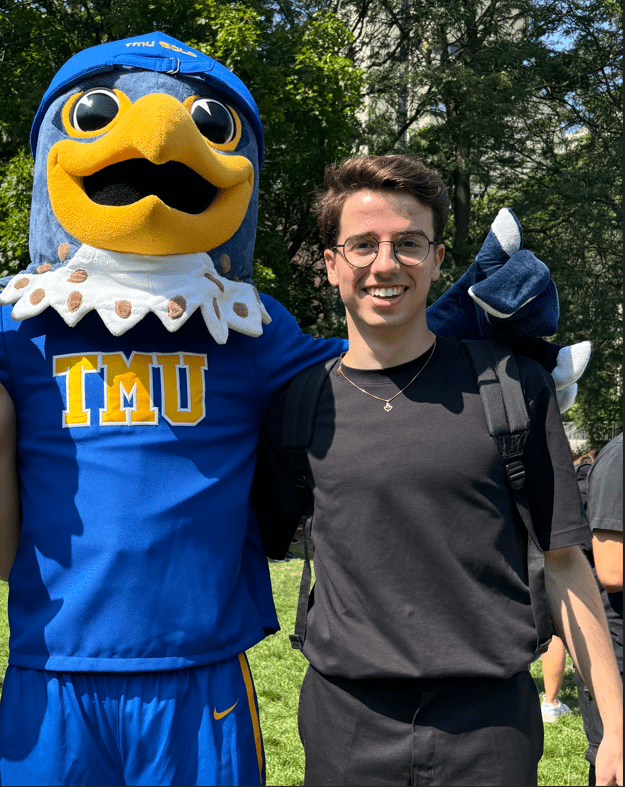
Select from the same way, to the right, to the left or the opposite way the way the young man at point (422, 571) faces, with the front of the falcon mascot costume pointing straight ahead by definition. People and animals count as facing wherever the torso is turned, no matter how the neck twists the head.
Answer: the same way

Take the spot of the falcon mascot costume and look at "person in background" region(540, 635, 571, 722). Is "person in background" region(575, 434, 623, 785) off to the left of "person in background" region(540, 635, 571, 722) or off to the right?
right

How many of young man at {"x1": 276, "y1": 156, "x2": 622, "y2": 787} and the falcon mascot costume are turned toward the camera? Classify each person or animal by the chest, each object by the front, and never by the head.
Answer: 2

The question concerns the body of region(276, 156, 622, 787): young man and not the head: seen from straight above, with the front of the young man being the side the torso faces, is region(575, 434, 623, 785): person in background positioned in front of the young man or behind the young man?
behind

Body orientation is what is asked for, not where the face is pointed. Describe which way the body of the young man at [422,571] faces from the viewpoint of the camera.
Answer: toward the camera

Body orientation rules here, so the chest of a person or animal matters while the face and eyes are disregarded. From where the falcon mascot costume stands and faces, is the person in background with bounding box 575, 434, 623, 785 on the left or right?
on its left

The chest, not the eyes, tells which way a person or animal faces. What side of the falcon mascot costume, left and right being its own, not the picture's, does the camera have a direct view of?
front

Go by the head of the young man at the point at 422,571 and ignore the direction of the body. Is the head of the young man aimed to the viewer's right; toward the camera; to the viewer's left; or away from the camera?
toward the camera

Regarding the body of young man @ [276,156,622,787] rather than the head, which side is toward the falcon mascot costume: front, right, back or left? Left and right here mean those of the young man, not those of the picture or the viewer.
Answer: right

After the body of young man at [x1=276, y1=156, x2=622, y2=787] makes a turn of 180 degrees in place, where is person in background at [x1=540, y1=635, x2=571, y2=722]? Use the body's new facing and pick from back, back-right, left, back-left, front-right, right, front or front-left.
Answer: front

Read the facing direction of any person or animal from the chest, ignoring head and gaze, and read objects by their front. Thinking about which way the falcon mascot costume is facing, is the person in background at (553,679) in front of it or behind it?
behind
